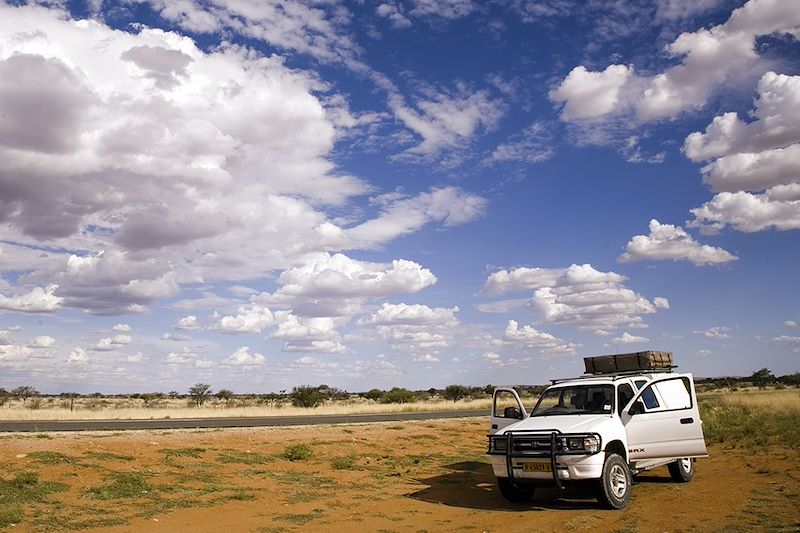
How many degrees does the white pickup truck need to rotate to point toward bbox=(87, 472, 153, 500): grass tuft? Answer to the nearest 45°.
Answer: approximately 45° to its right

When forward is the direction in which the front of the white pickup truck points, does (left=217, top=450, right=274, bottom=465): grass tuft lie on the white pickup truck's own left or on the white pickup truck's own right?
on the white pickup truck's own right

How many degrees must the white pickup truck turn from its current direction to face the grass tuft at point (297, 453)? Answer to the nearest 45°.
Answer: approximately 90° to its right

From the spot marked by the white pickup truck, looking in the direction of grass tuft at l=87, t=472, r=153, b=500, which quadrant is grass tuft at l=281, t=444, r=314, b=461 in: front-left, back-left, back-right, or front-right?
front-right

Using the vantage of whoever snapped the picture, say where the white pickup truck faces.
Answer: facing the viewer and to the left of the viewer
